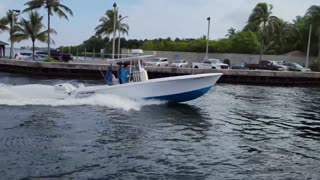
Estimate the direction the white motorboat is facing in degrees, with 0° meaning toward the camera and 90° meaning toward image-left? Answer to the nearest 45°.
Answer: approximately 270°
